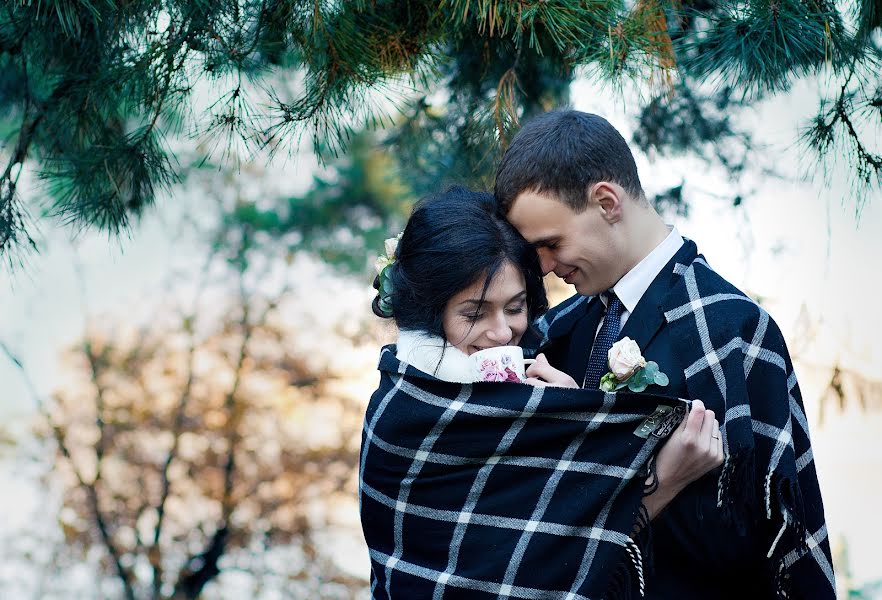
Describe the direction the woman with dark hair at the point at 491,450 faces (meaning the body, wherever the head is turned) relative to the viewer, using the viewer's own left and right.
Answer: facing the viewer and to the right of the viewer

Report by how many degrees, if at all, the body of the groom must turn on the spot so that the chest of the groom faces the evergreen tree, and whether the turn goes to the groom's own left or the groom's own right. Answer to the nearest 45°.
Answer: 0° — they already face it

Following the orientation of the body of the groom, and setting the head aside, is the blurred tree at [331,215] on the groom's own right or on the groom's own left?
on the groom's own right

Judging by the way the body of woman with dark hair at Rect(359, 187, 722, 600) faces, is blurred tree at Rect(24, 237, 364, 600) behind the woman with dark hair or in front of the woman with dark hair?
behind

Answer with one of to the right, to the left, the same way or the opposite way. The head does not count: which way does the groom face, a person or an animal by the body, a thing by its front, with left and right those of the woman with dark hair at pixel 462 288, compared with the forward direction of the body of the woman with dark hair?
to the right

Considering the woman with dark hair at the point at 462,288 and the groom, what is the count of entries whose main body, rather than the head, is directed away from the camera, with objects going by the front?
0

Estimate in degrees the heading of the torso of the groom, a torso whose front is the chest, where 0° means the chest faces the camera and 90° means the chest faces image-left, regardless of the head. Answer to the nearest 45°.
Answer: approximately 45°
